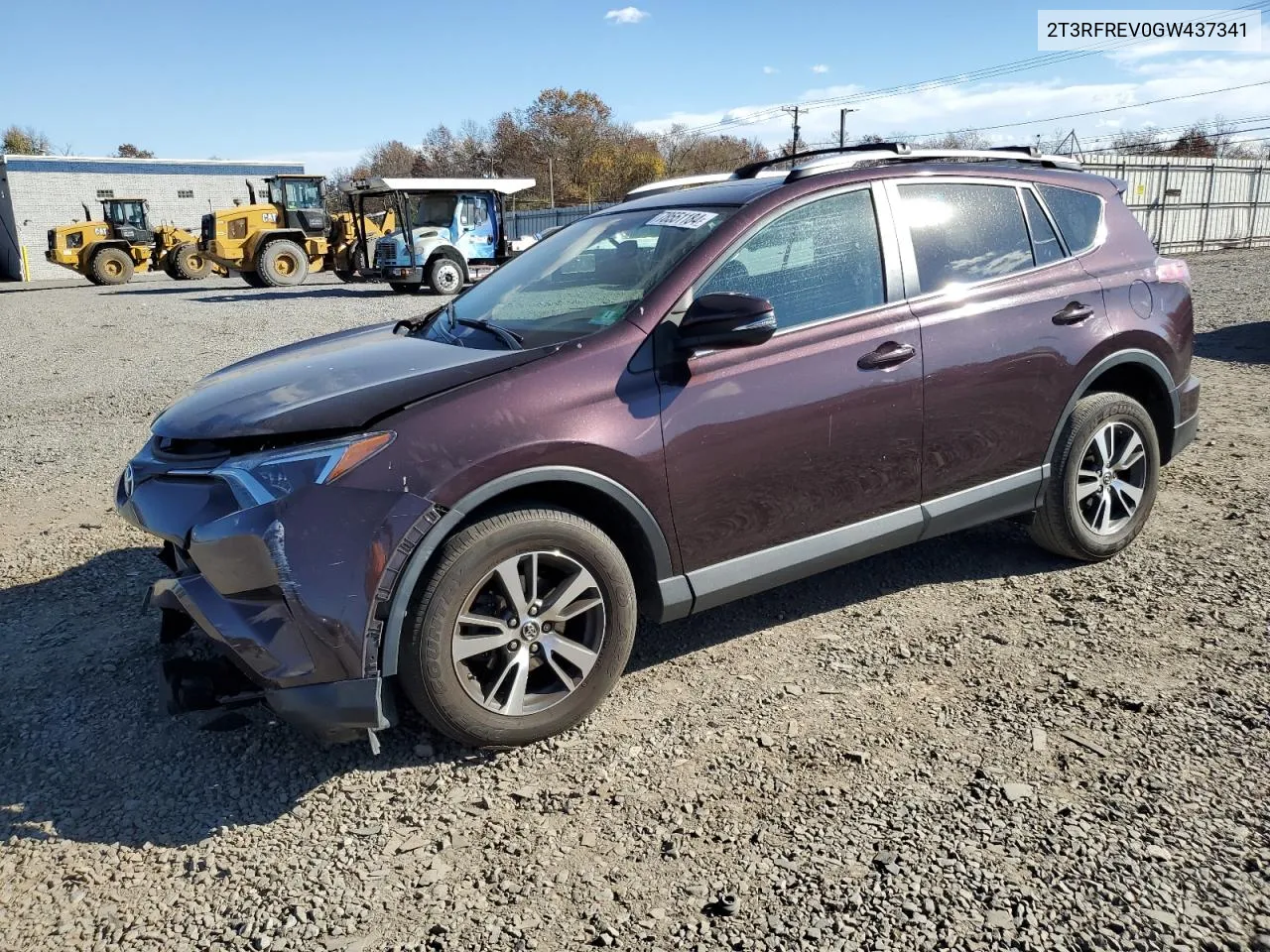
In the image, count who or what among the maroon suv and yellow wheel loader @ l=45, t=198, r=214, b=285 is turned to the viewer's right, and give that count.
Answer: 1

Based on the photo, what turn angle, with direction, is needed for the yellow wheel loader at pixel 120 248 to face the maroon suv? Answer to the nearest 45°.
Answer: approximately 90° to its right

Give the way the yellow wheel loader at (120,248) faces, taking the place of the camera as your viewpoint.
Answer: facing to the right of the viewer

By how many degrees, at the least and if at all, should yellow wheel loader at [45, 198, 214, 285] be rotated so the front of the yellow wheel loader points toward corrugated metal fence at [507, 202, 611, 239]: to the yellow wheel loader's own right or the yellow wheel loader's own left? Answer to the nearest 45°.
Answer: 0° — it already faces it

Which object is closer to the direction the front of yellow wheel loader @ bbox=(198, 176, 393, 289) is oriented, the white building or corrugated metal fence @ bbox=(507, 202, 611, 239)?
the corrugated metal fence

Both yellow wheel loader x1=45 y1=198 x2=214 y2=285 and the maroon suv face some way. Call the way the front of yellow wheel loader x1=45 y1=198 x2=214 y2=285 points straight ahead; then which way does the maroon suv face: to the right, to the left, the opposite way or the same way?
the opposite way

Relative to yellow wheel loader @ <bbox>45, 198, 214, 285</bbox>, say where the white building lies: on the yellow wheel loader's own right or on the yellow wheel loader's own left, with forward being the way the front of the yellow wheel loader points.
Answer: on the yellow wheel loader's own left

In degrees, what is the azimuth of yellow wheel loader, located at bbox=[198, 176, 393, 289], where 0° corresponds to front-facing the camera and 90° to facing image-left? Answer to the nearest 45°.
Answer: approximately 225°

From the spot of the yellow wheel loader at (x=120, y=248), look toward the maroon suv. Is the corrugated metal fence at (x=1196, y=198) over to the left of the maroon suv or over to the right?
left

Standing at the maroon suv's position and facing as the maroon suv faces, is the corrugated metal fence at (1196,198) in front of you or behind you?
behind
